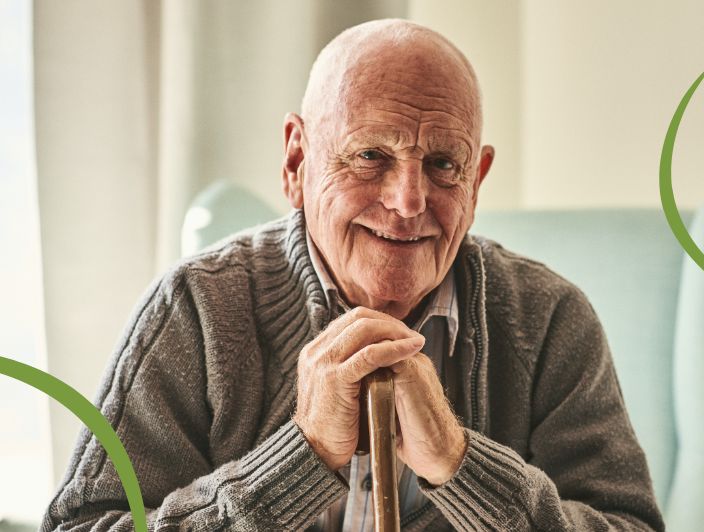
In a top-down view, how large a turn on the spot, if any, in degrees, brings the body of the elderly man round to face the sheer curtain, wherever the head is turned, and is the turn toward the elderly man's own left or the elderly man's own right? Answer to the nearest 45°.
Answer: approximately 135° to the elderly man's own right

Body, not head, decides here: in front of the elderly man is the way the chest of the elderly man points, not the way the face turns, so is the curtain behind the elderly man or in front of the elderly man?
behind

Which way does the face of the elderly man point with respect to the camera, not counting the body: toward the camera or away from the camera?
toward the camera

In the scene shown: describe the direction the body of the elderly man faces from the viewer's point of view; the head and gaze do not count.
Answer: toward the camera
